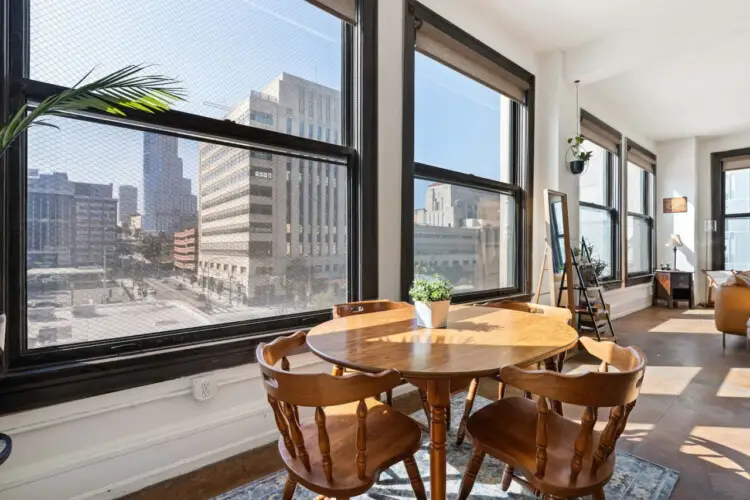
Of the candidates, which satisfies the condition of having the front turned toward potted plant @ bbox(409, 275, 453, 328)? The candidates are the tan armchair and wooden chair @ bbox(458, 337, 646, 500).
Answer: the wooden chair

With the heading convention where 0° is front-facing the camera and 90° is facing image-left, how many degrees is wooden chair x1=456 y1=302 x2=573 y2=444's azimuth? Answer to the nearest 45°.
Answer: approximately 45°

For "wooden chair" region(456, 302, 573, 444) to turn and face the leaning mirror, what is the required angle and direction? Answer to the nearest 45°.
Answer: approximately 135° to its right

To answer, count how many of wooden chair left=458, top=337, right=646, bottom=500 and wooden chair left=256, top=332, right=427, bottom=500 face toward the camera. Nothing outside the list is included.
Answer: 0

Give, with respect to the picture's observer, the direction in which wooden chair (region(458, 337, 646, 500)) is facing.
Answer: facing away from the viewer and to the left of the viewer

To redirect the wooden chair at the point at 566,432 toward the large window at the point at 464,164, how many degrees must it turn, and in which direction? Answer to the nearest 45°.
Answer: approximately 45° to its right

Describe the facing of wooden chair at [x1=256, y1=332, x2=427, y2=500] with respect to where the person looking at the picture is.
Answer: facing away from the viewer and to the right of the viewer

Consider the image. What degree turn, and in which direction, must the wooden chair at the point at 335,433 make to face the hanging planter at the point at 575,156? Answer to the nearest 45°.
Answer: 0° — it already faces it
